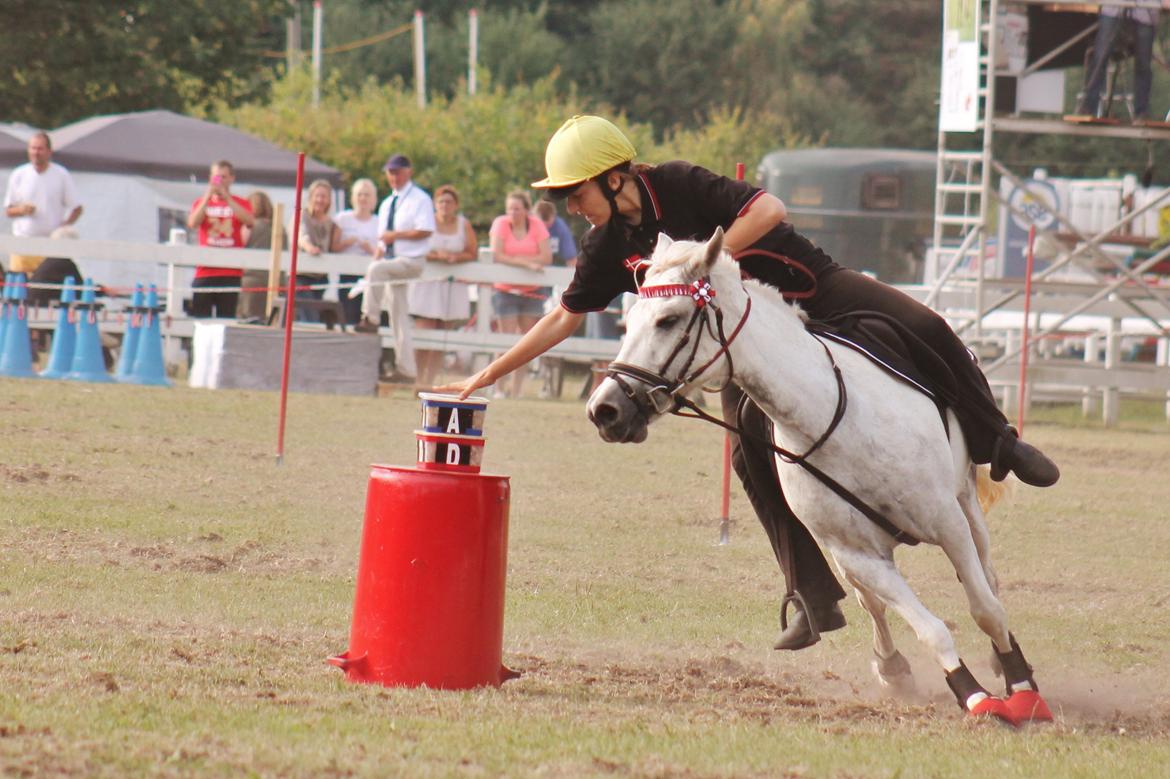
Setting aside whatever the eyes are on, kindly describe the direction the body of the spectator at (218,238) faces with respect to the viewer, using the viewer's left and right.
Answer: facing the viewer

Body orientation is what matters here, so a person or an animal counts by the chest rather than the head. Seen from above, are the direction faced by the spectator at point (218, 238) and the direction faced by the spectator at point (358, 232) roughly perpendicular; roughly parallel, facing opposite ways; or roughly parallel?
roughly parallel

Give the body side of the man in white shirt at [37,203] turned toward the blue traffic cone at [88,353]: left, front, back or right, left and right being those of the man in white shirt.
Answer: front

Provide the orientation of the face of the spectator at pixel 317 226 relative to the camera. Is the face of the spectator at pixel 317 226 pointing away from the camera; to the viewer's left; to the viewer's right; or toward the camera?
toward the camera

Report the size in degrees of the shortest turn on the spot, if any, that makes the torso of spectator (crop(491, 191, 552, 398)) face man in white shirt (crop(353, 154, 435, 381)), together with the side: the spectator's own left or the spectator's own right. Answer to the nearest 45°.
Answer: approximately 45° to the spectator's own right

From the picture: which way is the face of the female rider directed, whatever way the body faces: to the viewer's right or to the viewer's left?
to the viewer's left

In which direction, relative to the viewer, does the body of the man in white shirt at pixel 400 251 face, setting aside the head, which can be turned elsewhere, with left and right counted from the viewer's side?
facing the viewer and to the left of the viewer

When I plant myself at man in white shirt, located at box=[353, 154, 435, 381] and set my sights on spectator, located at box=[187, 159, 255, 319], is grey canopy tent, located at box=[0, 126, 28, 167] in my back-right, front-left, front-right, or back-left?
front-right

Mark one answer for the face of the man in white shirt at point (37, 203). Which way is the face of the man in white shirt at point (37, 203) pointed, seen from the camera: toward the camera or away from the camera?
toward the camera

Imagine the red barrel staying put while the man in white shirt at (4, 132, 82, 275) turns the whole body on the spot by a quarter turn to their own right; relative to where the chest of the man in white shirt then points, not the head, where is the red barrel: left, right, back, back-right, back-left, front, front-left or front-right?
left

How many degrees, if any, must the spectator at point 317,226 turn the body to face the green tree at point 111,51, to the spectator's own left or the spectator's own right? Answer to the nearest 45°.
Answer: approximately 180°

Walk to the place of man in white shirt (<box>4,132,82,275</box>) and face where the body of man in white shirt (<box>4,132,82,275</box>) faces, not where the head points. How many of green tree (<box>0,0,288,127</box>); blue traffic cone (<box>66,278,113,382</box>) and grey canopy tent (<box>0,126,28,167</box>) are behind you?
2

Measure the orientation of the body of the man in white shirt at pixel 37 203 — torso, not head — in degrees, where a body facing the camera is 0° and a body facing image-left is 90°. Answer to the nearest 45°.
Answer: approximately 0°
